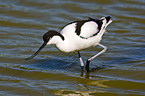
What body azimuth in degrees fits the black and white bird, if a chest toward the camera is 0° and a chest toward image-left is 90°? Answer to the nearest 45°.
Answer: approximately 90°
